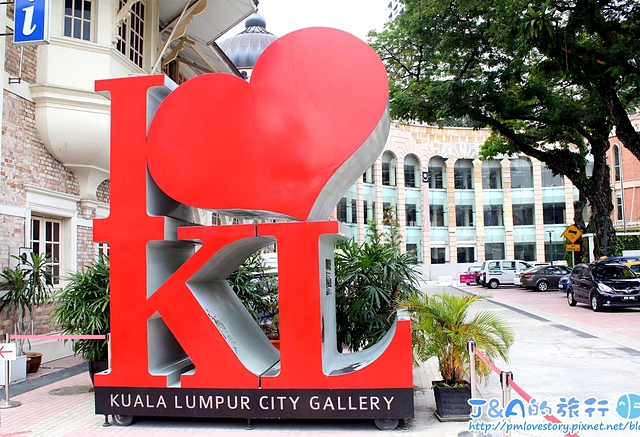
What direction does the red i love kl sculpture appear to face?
toward the camera

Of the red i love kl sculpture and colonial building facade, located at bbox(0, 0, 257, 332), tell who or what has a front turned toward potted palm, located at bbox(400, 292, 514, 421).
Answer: the colonial building facade

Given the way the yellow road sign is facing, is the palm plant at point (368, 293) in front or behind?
in front

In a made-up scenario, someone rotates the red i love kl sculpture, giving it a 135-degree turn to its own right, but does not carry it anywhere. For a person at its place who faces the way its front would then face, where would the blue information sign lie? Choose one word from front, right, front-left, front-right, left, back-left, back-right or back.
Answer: front

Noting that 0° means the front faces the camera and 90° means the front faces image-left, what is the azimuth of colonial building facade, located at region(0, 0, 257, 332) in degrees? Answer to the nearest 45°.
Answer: approximately 315°

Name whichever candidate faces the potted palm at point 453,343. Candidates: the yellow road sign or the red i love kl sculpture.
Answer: the yellow road sign

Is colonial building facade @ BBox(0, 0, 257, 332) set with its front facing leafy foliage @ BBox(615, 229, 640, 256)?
no

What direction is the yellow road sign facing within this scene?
toward the camera

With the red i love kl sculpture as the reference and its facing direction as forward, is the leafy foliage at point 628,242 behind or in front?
behind

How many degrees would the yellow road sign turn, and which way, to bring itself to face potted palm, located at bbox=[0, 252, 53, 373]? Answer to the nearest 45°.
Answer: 0° — it already faces it

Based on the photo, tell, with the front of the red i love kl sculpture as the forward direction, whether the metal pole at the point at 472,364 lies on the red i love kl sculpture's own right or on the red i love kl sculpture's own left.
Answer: on the red i love kl sculpture's own left

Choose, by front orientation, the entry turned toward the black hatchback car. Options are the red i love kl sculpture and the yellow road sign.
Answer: the yellow road sign

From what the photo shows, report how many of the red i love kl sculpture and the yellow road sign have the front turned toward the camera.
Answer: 2

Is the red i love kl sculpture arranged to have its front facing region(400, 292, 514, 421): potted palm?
no
